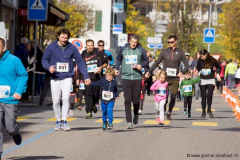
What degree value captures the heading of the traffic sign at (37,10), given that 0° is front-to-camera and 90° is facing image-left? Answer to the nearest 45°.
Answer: approximately 0°

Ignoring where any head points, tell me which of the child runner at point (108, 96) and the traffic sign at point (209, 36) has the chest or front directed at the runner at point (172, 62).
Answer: the traffic sign

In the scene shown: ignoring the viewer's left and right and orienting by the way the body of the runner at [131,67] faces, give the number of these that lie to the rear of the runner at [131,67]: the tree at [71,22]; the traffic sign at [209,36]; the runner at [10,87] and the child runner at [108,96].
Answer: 2

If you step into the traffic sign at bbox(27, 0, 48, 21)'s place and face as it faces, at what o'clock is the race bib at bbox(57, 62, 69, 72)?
The race bib is roughly at 12 o'clock from the traffic sign.

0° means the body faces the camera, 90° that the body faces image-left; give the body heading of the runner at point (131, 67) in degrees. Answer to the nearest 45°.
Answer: approximately 0°

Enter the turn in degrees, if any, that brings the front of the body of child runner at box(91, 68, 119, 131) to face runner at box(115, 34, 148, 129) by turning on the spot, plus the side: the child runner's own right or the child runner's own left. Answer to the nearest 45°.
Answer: approximately 135° to the child runner's own left

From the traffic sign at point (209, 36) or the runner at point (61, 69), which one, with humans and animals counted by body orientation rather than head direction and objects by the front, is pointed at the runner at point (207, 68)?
the traffic sign

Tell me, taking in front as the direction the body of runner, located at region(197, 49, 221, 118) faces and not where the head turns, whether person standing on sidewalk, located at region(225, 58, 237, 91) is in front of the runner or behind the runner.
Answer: behind
